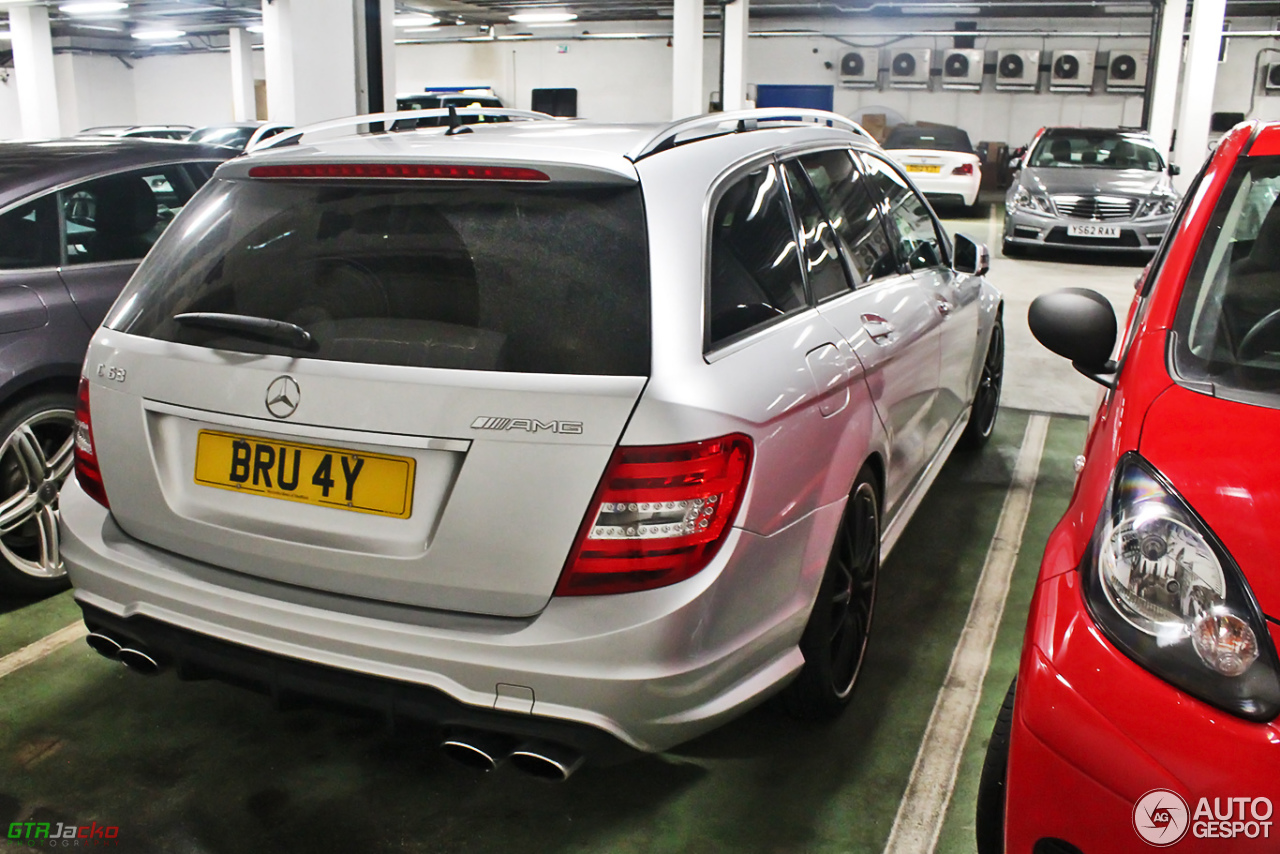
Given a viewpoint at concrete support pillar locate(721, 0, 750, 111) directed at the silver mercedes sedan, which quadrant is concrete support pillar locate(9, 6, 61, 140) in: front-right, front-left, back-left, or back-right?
back-right

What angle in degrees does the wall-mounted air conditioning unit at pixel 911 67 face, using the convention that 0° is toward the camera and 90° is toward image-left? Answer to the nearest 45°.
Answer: approximately 0°

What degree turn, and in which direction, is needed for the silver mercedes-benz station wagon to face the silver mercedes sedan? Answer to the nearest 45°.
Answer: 0° — it already faces it

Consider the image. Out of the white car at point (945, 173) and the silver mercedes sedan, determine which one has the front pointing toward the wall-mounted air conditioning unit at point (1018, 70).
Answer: the white car

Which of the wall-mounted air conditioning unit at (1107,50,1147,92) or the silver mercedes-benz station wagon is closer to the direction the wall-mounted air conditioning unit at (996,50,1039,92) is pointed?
the silver mercedes-benz station wagon

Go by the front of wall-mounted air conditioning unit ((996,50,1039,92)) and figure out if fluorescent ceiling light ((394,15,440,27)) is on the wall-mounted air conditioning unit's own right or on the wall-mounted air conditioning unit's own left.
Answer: on the wall-mounted air conditioning unit's own right

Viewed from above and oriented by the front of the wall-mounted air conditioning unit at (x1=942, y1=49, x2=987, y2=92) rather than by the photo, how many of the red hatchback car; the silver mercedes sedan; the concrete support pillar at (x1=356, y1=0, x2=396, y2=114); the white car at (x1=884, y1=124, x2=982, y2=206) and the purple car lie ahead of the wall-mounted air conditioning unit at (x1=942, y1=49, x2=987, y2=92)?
5

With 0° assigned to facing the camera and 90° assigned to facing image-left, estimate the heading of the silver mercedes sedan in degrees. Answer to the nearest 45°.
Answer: approximately 0°

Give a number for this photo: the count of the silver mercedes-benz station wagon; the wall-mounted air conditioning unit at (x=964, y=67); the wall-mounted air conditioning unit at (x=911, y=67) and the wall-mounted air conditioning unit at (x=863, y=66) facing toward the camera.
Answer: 3

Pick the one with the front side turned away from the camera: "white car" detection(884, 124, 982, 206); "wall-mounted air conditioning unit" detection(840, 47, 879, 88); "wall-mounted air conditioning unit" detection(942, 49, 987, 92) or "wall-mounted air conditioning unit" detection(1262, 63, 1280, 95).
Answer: the white car

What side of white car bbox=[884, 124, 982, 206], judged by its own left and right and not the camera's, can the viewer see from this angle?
back

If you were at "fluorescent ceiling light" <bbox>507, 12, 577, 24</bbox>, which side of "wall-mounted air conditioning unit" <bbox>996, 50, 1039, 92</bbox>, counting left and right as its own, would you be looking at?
right

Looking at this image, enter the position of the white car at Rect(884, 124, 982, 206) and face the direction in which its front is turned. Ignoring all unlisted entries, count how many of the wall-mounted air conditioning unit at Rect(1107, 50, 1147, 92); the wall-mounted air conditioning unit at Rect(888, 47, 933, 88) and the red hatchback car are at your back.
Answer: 1

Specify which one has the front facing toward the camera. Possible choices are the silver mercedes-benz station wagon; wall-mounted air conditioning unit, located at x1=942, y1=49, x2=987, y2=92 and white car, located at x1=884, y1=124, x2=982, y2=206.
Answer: the wall-mounted air conditioning unit
